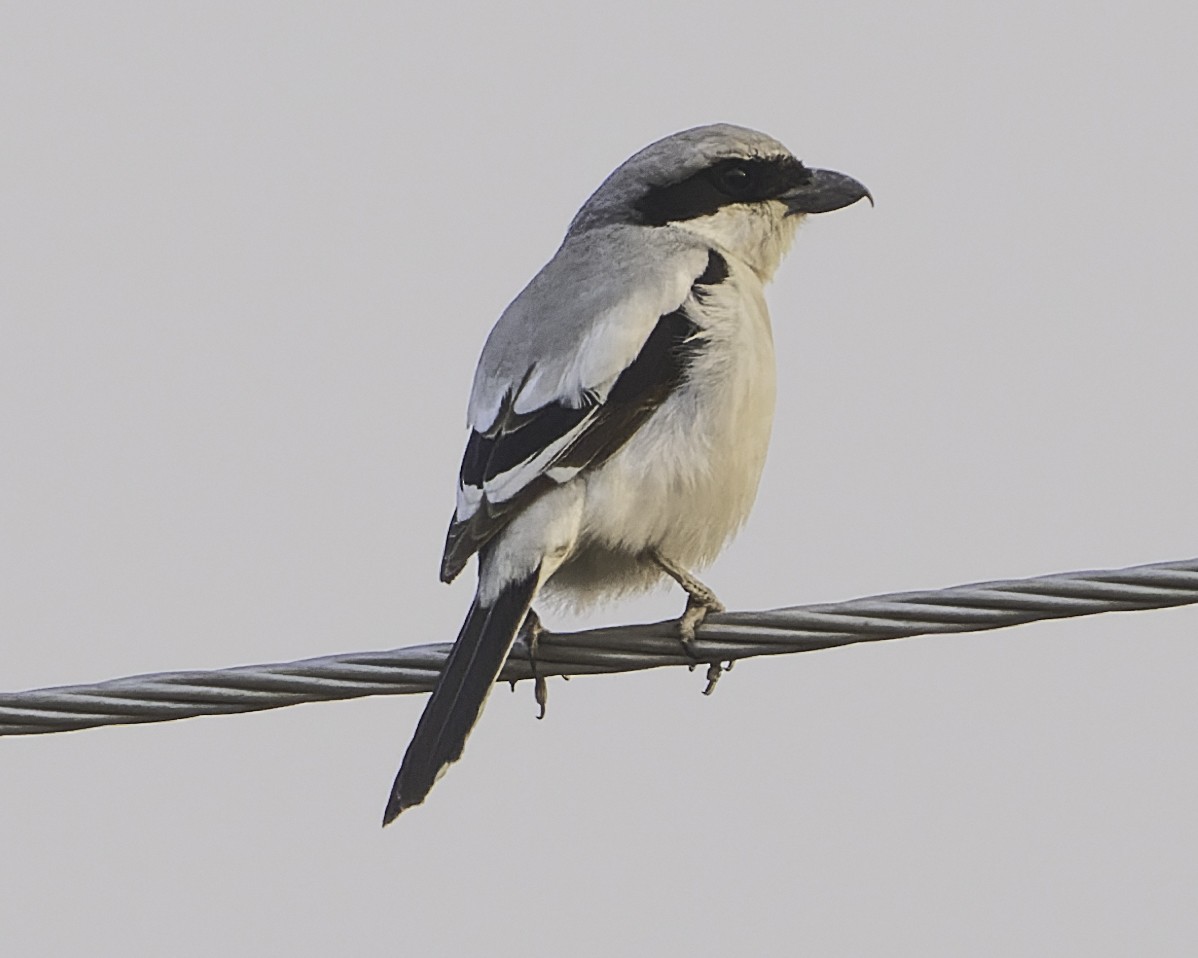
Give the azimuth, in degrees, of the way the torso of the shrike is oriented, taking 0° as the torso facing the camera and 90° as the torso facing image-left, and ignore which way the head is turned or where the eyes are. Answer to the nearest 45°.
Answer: approximately 270°
